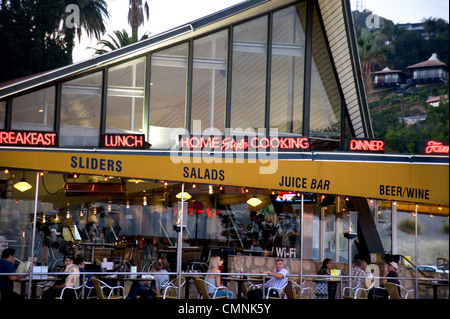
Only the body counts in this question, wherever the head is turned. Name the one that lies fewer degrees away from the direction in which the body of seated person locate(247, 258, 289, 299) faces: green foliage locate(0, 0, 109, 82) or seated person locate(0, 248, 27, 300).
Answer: the seated person

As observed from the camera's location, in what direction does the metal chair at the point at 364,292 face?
facing to the left of the viewer

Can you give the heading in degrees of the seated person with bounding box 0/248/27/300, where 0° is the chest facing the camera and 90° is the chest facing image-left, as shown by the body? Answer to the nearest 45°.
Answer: approximately 270°

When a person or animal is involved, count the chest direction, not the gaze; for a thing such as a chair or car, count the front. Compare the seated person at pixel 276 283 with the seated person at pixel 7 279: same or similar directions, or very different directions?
very different directions

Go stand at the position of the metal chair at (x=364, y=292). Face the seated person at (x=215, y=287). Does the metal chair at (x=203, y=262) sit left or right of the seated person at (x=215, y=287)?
right

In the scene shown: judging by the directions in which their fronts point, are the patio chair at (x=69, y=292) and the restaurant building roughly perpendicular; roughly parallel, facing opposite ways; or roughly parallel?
roughly perpendicular
